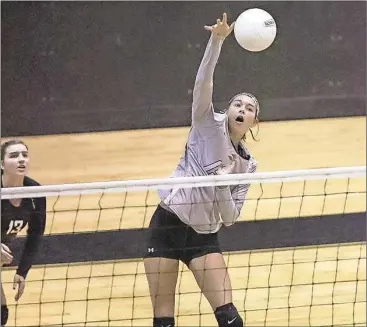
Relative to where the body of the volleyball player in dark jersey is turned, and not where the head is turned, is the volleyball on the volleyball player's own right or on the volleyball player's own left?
on the volleyball player's own left

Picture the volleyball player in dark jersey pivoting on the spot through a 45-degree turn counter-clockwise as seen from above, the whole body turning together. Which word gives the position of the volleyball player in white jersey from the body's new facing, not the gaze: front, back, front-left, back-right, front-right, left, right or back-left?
front

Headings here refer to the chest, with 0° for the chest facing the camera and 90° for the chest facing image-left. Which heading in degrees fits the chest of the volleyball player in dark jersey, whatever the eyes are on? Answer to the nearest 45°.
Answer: approximately 0°

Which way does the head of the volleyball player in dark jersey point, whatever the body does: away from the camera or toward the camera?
toward the camera
